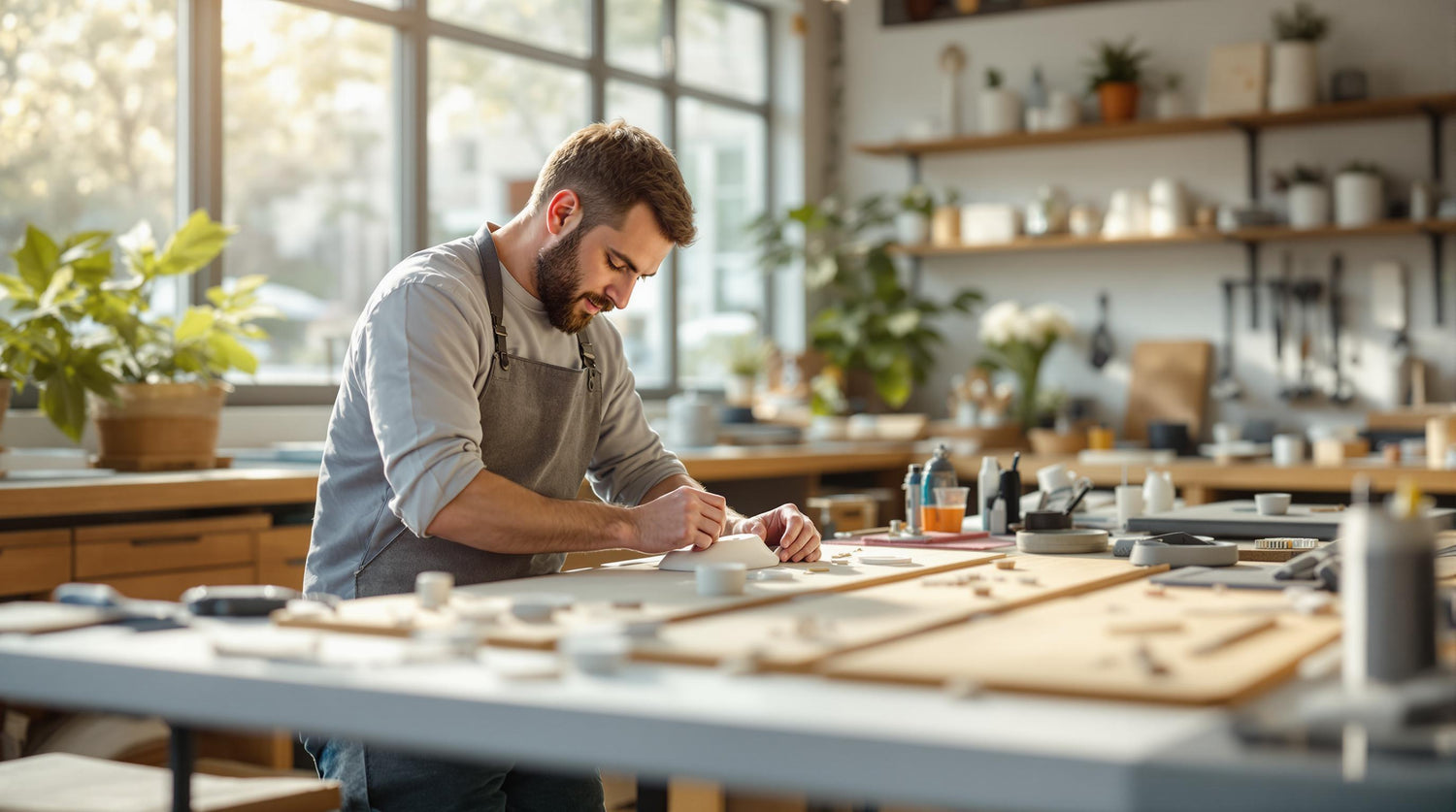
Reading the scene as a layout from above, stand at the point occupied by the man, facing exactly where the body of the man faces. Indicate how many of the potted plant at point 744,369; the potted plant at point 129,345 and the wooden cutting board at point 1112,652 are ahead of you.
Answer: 1

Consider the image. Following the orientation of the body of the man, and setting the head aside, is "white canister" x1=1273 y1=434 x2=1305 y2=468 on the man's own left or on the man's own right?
on the man's own left

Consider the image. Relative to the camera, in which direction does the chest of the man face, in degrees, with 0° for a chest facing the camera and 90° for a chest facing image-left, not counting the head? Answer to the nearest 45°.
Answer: approximately 315°

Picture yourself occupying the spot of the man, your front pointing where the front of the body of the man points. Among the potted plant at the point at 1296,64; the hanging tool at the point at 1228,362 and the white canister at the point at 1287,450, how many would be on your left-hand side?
3

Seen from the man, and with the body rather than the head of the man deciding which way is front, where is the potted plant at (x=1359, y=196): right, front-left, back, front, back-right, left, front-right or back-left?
left

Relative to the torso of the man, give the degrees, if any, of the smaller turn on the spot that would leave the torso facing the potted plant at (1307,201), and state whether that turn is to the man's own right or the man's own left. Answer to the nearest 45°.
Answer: approximately 90° to the man's own left

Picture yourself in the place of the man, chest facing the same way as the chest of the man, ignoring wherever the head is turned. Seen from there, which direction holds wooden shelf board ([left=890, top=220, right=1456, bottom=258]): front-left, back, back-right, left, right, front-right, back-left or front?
left

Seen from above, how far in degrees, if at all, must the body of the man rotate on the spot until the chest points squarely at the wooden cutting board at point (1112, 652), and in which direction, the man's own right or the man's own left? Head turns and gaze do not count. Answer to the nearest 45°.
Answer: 0° — they already face it

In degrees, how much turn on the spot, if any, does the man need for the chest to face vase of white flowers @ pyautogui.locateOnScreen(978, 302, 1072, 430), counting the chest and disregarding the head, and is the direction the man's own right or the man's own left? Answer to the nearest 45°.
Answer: approximately 90° to the man's own left

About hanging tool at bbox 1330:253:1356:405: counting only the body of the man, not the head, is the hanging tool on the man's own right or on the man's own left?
on the man's own left

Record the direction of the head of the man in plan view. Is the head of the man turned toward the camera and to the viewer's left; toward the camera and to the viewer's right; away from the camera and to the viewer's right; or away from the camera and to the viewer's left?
toward the camera and to the viewer's right
